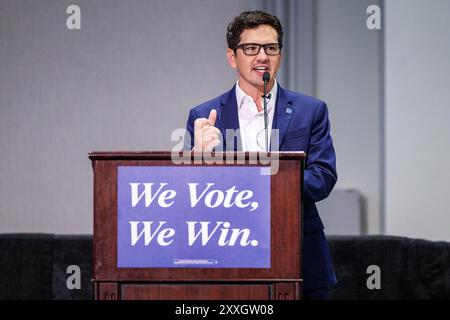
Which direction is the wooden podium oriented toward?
toward the camera

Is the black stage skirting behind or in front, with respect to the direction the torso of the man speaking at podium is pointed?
behind

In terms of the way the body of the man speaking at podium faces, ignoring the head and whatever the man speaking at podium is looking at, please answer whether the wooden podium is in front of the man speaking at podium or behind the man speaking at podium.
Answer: in front

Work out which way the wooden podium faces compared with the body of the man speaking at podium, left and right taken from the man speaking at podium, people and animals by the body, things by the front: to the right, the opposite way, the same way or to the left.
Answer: the same way

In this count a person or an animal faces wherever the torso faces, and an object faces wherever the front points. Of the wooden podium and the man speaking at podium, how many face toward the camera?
2

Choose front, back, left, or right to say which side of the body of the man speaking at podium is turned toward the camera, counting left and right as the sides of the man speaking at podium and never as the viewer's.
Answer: front

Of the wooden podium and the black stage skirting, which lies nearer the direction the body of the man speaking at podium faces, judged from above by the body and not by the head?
the wooden podium
